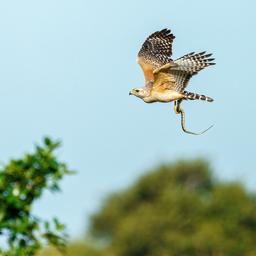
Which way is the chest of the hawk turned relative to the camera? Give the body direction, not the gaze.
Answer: to the viewer's left
